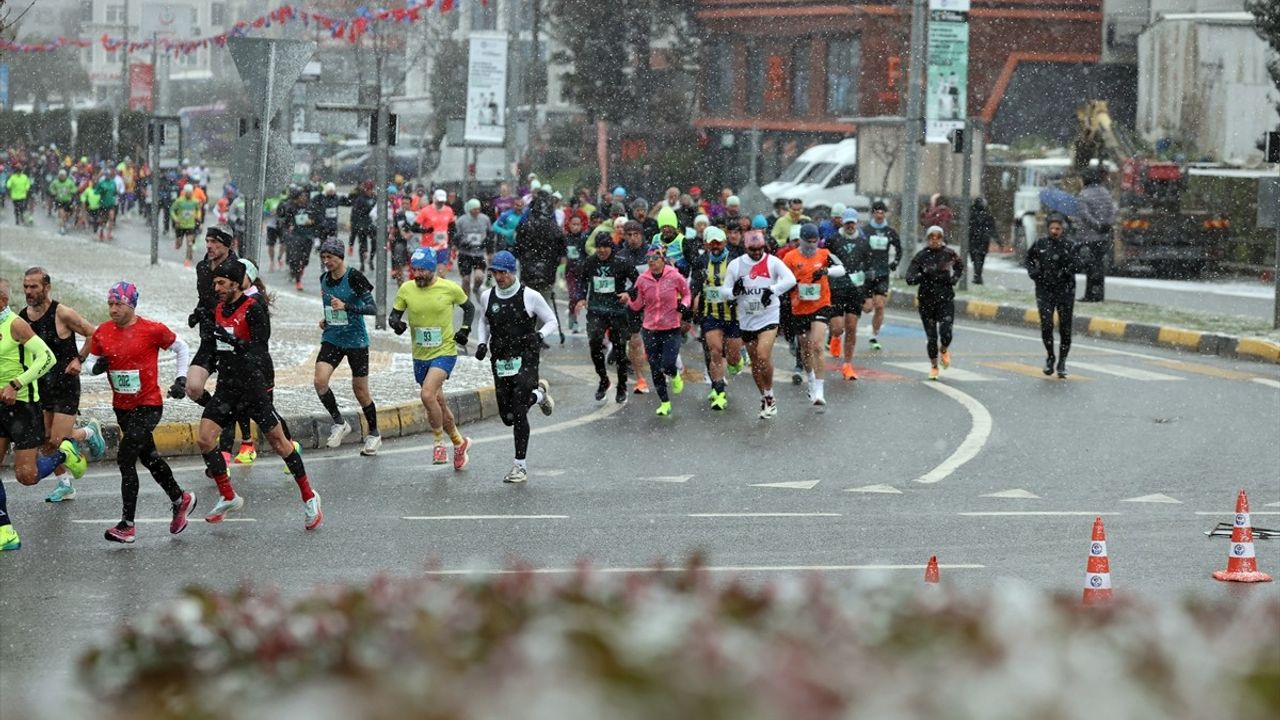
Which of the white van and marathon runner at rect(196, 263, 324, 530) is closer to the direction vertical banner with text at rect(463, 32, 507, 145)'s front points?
the marathon runner

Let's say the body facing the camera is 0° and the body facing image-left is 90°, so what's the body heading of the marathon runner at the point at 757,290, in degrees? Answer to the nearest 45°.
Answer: approximately 0°

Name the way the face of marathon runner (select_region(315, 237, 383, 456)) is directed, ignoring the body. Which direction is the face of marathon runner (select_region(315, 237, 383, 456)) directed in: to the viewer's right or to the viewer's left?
to the viewer's left

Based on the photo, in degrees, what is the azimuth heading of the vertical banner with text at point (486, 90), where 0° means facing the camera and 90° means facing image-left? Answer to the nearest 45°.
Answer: approximately 0°

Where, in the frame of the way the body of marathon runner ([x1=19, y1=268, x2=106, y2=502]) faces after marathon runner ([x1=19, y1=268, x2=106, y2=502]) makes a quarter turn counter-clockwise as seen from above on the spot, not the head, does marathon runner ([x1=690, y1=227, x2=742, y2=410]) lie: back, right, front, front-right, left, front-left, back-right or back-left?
left

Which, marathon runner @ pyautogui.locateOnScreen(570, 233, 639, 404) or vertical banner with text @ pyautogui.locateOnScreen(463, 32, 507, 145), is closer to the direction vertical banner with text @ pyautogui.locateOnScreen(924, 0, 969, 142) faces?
the marathon runner

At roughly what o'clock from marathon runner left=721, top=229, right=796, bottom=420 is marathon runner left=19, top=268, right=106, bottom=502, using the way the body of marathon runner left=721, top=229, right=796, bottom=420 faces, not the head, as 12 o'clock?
marathon runner left=19, top=268, right=106, bottom=502 is roughly at 1 o'clock from marathon runner left=721, top=229, right=796, bottom=420.

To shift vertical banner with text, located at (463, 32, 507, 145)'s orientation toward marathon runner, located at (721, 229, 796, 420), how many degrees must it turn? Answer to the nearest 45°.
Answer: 0° — it already faces them

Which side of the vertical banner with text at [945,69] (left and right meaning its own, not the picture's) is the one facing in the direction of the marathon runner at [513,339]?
front

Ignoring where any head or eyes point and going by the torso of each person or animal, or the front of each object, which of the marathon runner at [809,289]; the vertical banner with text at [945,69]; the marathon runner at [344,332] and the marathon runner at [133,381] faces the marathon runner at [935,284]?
the vertical banner with text

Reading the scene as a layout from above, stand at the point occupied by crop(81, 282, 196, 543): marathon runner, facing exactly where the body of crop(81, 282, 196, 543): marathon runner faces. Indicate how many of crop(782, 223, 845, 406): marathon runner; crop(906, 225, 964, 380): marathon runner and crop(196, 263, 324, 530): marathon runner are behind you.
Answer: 3

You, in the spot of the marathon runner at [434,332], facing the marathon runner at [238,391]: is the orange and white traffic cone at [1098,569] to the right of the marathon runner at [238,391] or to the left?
left
